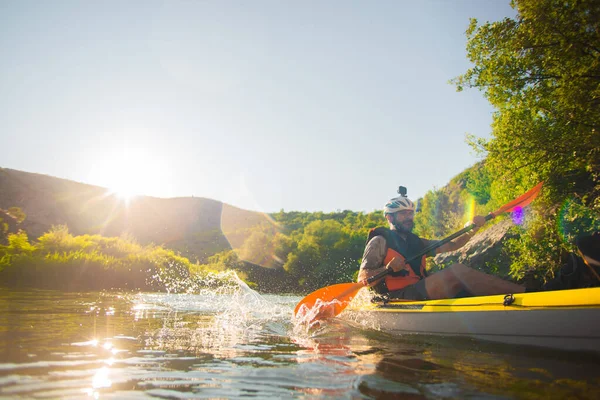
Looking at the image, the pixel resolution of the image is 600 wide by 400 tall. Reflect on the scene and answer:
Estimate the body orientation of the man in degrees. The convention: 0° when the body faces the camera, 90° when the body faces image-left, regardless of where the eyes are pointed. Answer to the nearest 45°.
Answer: approximately 315°

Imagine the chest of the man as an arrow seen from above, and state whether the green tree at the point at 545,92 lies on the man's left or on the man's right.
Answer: on the man's left
